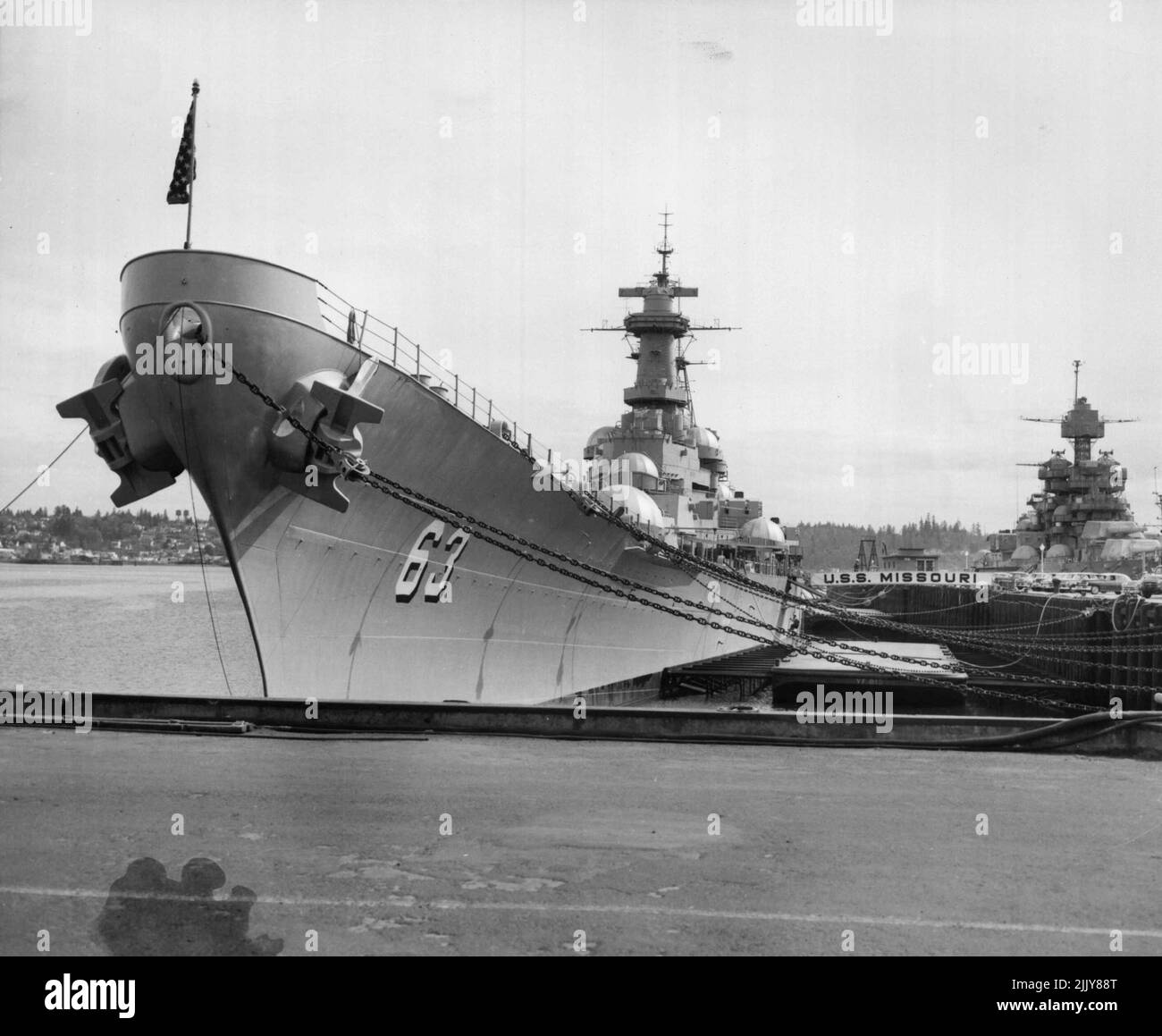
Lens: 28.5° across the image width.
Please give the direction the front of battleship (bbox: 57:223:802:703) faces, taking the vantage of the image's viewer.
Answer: facing the viewer and to the left of the viewer
